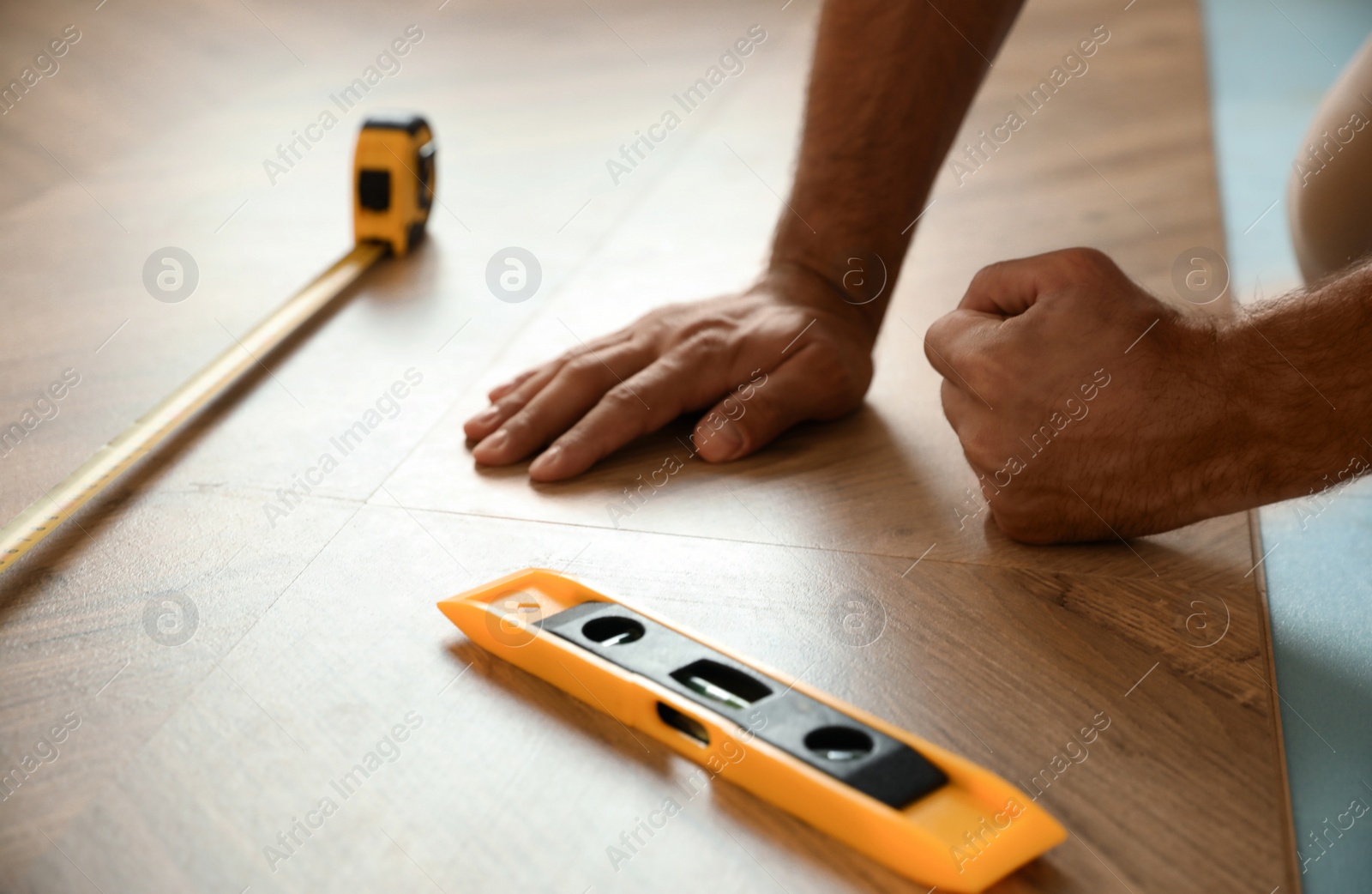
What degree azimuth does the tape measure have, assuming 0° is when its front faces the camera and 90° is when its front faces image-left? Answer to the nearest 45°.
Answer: approximately 45°
